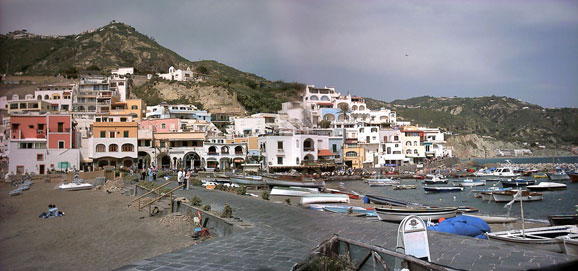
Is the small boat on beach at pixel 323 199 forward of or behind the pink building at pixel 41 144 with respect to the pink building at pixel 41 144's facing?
forward

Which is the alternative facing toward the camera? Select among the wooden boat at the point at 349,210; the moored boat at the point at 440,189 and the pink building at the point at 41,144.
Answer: the pink building

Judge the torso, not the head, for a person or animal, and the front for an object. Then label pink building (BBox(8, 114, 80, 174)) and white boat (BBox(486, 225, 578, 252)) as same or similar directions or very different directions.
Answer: very different directions

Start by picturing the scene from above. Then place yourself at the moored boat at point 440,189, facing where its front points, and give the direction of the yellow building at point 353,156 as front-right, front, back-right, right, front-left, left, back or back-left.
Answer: front-right

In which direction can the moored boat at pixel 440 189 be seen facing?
to the viewer's left

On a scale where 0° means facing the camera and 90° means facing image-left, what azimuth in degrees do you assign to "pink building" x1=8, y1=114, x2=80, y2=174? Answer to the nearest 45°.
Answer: approximately 0°

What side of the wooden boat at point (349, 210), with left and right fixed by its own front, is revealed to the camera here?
left

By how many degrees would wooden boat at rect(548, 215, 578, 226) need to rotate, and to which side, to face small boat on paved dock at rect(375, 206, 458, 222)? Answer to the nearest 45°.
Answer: approximately 45° to its left
